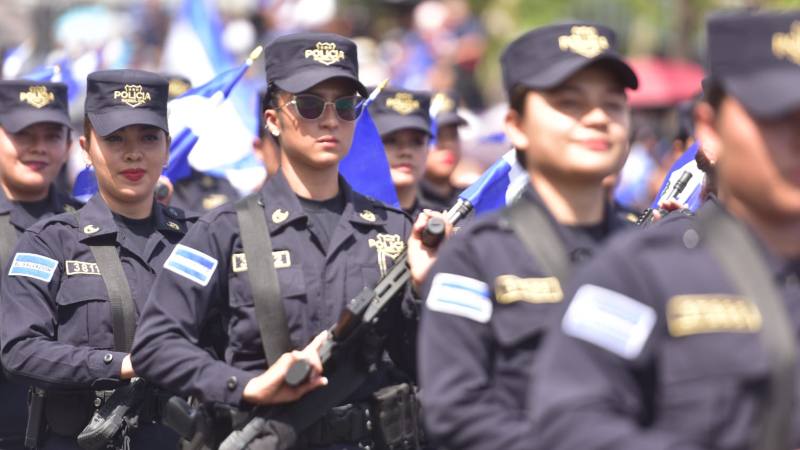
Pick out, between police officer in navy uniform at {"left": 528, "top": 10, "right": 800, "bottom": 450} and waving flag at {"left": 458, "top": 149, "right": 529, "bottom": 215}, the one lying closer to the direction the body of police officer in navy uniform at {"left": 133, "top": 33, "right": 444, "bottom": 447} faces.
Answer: the police officer in navy uniform

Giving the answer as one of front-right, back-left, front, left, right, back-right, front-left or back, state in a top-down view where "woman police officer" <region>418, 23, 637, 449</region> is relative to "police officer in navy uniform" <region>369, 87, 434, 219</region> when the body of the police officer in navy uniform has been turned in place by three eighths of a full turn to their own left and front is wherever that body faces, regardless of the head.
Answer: back-right

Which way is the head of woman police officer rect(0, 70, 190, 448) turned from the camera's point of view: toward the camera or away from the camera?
toward the camera

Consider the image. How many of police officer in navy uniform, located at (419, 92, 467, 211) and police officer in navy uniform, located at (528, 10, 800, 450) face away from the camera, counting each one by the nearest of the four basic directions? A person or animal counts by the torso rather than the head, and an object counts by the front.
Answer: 0

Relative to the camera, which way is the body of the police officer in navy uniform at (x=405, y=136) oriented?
toward the camera

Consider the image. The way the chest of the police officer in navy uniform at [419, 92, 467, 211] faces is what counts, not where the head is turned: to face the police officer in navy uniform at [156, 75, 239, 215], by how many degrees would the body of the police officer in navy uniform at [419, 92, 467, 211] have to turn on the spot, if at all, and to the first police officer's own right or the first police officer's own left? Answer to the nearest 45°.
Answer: approximately 135° to the first police officer's own right

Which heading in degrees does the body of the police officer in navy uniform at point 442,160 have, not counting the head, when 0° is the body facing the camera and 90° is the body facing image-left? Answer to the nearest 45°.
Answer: approximately 315°

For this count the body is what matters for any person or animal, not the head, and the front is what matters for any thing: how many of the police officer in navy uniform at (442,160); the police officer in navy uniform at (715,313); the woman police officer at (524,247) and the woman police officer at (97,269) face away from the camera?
0
